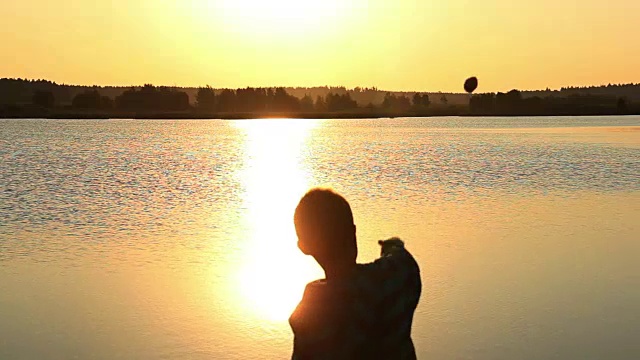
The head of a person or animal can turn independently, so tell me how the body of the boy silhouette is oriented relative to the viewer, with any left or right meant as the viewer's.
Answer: facing away from the viewer and to the left of the viewer
